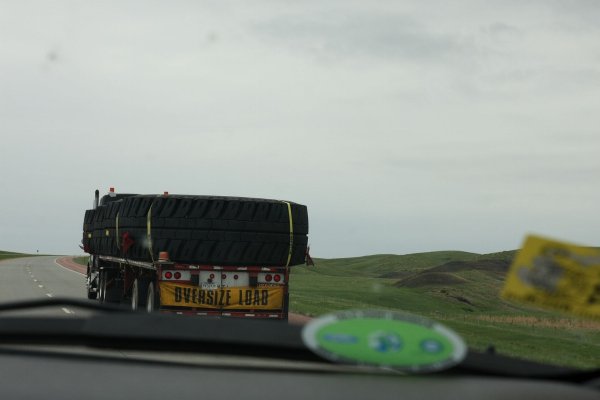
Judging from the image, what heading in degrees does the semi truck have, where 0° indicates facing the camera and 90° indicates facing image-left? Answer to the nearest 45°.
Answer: approximately 180°

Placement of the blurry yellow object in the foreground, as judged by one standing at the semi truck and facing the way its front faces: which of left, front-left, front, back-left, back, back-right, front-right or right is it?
back

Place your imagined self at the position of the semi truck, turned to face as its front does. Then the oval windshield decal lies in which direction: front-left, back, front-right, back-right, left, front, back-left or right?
back
